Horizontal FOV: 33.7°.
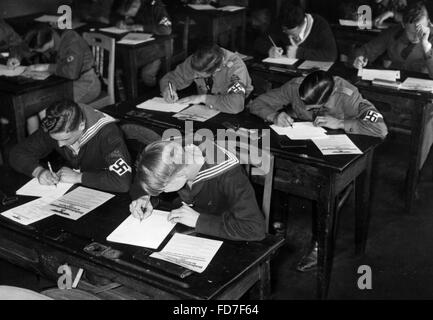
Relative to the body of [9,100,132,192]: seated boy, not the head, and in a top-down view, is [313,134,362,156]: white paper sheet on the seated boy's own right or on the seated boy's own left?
on the seated boy's own left

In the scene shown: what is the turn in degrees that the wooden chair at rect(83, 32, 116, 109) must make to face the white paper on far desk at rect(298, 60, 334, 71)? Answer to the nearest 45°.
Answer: approximately 135° to its left

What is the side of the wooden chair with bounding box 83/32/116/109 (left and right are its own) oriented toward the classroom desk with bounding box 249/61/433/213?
left

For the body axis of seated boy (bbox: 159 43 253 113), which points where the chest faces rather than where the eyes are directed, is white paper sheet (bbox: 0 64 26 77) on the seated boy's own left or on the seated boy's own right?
on the seated boy's own right

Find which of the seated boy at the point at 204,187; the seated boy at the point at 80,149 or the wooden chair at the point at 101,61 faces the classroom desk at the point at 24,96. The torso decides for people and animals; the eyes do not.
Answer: the wooden chair

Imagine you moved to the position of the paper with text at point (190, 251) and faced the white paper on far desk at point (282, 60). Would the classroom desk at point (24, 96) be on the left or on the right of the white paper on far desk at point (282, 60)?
left

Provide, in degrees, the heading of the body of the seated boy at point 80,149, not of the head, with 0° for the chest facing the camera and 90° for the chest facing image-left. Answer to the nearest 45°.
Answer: approximately 45°

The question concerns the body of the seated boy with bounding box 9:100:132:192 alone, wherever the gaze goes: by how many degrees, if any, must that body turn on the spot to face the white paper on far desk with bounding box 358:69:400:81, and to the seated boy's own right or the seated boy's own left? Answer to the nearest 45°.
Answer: approximately 180°
